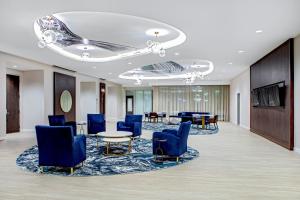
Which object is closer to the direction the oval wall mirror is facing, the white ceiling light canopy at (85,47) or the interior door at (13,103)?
the white ceiling light canopy

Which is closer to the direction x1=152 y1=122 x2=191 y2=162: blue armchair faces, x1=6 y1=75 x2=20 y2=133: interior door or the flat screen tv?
the interior door

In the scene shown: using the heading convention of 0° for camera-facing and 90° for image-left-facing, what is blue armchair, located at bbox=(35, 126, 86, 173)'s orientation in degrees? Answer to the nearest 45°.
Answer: approximately 225°

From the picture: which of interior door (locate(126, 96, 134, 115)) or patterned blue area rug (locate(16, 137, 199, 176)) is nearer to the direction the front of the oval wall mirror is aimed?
the patterned blue area rug

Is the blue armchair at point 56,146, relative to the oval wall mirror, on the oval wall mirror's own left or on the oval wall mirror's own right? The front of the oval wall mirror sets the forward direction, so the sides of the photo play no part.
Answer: on the oval wall mirror's own right
